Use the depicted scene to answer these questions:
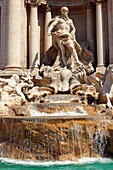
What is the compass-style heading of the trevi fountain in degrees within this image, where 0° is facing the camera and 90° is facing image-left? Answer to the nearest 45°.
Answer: approximately 0°
